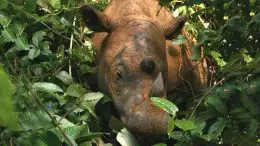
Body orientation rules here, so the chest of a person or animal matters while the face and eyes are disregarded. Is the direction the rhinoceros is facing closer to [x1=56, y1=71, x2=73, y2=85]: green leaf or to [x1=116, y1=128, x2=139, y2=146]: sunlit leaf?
the sunlit leaf

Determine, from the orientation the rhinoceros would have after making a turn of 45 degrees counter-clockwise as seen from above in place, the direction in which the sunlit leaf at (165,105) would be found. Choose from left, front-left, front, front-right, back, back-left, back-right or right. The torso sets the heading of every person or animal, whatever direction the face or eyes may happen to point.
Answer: front-right

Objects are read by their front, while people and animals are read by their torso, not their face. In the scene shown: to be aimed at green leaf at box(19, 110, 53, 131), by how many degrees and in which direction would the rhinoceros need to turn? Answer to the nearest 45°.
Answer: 0° — it already faces it

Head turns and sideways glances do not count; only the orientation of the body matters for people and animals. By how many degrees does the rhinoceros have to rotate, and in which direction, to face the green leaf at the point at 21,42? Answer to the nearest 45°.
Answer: approximately 45° to its right

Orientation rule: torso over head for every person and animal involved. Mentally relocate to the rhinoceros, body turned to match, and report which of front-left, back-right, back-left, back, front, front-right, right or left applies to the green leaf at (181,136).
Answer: front

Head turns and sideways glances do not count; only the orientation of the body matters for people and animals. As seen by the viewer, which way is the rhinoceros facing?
toward the camera

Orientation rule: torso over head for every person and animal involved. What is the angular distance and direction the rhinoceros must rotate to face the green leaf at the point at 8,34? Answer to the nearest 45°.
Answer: approximately 45° to its right

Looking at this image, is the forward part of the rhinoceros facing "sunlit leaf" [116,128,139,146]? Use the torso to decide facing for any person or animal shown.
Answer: yes
